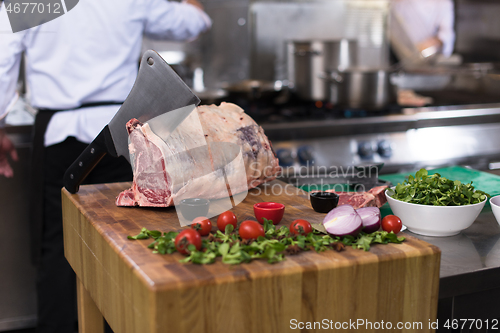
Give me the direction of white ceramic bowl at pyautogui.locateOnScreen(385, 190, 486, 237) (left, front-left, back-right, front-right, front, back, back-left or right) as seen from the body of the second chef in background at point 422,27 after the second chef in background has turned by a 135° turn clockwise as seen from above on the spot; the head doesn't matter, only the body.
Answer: back

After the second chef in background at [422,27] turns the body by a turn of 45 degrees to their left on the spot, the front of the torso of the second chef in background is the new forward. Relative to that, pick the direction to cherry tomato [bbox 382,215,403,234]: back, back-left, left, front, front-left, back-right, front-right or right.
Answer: front

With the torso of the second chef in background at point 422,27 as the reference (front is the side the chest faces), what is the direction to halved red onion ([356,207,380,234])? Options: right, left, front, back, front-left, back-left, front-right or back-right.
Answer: front-left

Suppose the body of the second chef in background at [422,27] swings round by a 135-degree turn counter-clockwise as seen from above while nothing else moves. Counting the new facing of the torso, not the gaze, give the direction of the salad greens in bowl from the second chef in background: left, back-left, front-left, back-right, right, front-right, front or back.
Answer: right

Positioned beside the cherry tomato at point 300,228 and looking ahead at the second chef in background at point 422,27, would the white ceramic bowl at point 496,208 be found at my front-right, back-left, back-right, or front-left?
front-right

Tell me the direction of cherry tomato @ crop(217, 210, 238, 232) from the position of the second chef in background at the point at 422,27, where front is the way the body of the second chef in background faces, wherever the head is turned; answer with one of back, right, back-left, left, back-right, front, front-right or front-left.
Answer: front-left

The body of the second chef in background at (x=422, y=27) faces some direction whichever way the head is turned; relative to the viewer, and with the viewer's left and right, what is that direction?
facing the viewer and to the left of the viewer

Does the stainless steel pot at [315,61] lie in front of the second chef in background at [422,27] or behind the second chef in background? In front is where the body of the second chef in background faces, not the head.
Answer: in front

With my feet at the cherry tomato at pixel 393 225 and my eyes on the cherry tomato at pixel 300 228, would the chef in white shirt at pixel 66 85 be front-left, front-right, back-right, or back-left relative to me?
front-right

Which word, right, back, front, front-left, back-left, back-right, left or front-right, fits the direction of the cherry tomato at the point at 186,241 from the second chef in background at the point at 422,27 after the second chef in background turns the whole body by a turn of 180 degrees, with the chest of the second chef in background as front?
back-right

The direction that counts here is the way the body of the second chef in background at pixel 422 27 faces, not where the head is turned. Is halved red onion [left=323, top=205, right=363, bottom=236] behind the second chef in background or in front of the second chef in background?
in front

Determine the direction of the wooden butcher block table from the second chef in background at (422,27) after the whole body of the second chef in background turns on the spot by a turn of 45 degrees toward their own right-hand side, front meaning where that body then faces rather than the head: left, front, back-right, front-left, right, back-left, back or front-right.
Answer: left

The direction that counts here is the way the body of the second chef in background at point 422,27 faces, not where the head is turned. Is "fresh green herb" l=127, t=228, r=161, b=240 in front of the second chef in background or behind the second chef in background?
in front
